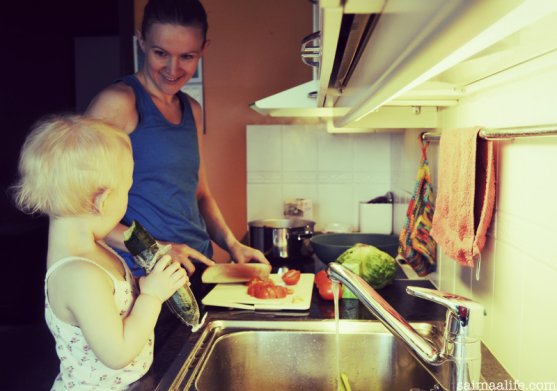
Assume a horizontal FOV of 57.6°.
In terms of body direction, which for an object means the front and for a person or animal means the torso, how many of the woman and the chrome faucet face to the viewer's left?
1

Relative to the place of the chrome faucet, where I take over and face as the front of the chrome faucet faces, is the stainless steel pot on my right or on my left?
on my right

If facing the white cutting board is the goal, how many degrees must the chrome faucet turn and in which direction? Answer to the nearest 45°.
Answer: approximately 45° to its right

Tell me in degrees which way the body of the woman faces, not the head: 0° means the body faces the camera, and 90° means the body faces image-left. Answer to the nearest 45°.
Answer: approximately 315°

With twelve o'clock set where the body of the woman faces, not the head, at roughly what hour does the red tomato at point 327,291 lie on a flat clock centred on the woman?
The red tomato is roughly at 12 o'clock from the woman.

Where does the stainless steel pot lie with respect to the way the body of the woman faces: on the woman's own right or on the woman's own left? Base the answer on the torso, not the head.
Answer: on the woman's own left

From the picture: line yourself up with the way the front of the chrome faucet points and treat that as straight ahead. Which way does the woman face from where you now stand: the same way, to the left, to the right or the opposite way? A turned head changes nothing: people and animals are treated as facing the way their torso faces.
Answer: the opposite way

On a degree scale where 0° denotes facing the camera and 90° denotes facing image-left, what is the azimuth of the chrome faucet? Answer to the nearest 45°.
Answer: approximately 90°
